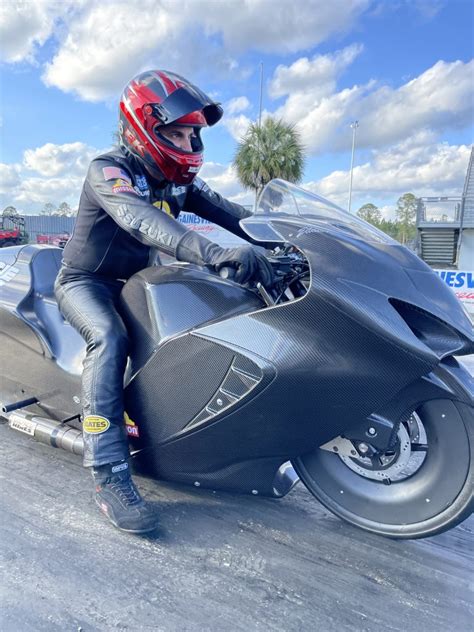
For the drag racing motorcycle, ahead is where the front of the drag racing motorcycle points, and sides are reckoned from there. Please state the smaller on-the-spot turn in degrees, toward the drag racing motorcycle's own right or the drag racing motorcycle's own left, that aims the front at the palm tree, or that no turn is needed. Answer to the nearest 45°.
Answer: approximately 90° to the drag racing motorcycle's own left

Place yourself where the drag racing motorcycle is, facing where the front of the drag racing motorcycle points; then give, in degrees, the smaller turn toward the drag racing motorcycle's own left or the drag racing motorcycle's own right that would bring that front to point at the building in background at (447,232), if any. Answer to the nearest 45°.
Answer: approximately 45° to the drag racing motorcycle's own left

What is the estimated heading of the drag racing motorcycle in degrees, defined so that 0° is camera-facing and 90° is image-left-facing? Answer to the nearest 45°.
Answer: approximately 270°

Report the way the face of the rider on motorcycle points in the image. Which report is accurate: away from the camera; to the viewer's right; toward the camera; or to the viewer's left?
to the viewer's right

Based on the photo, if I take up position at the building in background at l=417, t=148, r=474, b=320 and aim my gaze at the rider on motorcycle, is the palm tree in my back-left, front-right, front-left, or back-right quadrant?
back-right
